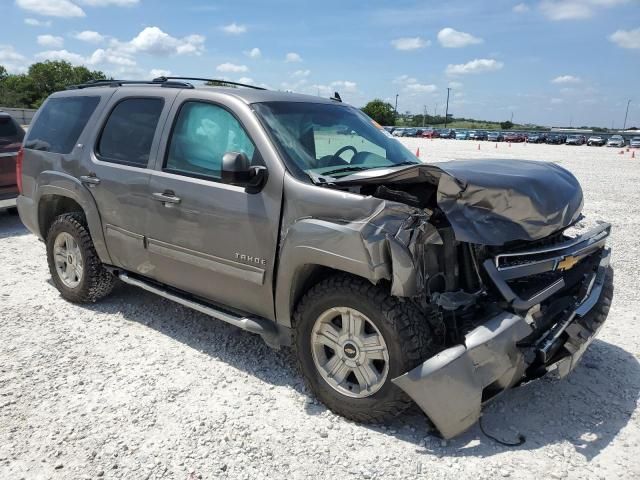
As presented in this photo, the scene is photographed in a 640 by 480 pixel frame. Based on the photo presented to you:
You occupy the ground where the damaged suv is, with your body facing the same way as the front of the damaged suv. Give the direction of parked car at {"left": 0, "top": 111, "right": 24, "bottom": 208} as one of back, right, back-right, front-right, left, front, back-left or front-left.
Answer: back

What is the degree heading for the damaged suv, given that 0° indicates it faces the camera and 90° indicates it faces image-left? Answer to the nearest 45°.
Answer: approximately 315°
